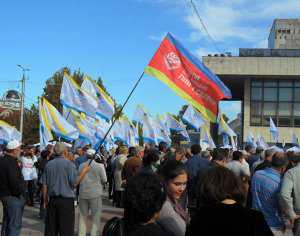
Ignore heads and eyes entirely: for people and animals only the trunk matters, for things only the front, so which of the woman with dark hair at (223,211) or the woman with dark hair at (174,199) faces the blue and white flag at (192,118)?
the woman with dark hair at (223,211)

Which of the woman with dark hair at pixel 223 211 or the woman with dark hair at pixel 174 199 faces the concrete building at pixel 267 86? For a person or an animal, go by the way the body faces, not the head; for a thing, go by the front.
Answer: the woman with dark hair at pixel 223 211

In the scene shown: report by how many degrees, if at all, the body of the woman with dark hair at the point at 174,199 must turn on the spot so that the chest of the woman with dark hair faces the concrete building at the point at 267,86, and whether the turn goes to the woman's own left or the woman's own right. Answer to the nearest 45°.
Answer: approximately 135° to the woman's own left

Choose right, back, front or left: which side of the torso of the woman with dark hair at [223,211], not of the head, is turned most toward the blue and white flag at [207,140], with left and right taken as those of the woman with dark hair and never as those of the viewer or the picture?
front

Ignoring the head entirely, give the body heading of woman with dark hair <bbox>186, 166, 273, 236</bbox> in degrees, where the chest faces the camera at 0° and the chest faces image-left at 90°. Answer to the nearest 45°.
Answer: approximately 180°

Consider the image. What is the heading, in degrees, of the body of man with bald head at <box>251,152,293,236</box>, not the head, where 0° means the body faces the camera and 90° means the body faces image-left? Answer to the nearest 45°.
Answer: approximately 225°

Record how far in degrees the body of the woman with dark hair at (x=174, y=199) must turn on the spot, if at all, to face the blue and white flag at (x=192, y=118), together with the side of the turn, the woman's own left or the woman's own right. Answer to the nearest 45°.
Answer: approximately 135° to the woman's own left

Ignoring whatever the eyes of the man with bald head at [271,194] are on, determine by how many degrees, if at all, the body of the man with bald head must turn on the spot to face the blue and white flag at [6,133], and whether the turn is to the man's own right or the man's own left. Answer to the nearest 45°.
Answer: approximately 90° to the man's own left

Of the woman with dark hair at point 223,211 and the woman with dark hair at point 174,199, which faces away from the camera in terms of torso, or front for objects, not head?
the woman with dark hair at point 223,211

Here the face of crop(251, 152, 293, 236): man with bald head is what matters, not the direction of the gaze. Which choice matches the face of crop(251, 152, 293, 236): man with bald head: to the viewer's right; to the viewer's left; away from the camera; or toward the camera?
away from the camera

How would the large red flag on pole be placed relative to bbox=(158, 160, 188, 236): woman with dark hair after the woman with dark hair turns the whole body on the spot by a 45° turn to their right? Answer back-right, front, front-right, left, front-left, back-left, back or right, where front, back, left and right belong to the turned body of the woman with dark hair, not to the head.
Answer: back

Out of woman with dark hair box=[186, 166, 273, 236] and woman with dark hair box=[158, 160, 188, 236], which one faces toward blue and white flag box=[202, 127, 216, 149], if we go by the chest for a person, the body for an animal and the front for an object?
woman with dark hair box=[186, 166, 273, 236]

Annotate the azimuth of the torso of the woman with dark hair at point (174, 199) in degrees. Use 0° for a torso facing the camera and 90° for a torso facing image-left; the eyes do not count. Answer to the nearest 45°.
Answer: approximately 315°

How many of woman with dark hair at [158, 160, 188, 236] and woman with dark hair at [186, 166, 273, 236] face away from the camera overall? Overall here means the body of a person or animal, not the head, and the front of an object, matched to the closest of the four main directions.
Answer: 1
